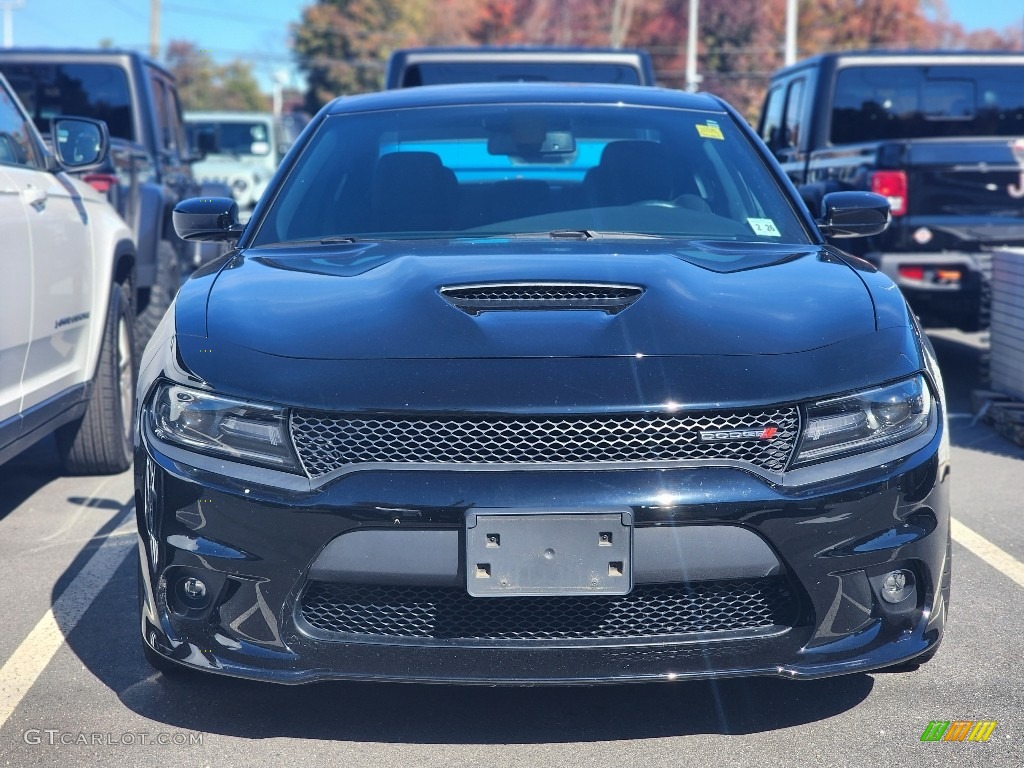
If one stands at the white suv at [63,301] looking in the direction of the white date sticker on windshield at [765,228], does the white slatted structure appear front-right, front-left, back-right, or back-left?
front-left

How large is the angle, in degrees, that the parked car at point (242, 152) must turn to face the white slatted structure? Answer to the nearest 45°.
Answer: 0° — it already faces it

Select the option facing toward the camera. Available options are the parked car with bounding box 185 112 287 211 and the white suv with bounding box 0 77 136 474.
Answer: the parked car

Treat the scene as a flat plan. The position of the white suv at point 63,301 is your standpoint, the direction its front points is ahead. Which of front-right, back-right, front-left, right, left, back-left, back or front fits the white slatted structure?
front-right

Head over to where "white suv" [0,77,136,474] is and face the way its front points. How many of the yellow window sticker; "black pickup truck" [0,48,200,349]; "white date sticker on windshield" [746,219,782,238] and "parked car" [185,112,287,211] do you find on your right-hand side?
2

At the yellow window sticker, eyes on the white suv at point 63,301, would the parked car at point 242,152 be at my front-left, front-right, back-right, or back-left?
front-right

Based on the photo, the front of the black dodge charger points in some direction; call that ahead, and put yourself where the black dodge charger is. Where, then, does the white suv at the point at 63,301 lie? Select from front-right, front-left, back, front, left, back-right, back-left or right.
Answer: back-right

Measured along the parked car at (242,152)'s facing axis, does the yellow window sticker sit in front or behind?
in front

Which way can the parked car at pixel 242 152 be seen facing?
toward the camera

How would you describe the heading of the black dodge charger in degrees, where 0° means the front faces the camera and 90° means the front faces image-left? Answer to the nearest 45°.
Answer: approximately 0°

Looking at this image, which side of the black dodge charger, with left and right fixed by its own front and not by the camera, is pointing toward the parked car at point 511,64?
back

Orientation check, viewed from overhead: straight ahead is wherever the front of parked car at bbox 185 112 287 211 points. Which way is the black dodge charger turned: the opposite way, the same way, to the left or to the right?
the same way

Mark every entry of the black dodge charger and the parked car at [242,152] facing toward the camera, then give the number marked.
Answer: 2
